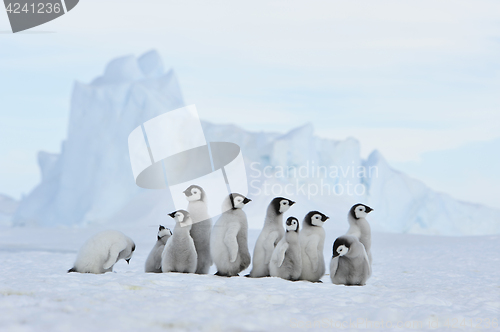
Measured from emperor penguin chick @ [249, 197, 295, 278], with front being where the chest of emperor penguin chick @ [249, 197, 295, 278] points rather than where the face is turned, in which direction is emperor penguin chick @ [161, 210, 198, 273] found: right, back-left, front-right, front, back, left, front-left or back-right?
back

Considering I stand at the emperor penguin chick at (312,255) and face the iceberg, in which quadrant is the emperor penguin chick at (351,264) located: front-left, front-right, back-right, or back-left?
back-right

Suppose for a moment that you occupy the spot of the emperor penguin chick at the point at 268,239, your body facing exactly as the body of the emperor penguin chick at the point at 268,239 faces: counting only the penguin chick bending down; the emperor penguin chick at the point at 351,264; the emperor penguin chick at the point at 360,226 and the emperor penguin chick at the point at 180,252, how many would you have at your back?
2

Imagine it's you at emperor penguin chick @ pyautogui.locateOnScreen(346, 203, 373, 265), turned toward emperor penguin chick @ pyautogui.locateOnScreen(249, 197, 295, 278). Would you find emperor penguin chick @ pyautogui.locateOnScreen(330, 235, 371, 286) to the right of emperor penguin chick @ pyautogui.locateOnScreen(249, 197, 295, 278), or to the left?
left

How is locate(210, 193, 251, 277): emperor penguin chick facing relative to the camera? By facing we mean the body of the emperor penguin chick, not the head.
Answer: to the viewer's right

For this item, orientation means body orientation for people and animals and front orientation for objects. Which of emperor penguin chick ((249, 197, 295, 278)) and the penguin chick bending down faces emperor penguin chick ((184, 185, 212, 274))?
the penguin chick bending down

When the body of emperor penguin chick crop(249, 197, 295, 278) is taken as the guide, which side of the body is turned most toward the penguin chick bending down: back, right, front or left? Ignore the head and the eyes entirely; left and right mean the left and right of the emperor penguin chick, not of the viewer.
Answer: back

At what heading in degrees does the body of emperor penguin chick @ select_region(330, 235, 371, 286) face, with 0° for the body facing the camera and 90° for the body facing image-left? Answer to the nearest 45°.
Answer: approximately 0°

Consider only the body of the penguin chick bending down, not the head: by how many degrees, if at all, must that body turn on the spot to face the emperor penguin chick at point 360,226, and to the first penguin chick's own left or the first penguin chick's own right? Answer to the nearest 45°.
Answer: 0° — it already faces it

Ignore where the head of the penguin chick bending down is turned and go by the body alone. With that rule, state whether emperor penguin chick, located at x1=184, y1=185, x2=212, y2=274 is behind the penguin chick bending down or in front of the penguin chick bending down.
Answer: in front

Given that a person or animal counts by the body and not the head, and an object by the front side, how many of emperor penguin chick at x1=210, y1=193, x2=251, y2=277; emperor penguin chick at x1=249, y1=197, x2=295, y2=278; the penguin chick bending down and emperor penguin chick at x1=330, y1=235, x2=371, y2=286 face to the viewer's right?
3

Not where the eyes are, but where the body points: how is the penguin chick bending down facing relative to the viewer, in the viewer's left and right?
facing to the right of the viewer
